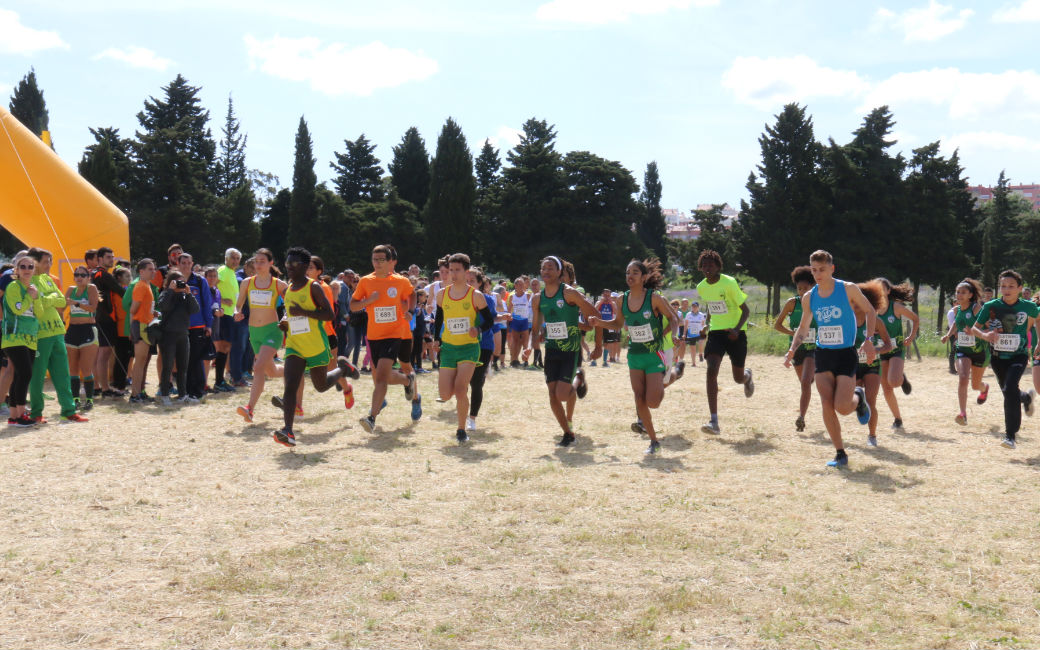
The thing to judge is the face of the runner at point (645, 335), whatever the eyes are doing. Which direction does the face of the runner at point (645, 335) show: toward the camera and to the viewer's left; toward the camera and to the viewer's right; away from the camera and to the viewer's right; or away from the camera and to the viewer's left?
toward the camera and to the viewer's left

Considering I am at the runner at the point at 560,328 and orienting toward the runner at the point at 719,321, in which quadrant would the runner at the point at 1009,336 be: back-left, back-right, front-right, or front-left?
front-right

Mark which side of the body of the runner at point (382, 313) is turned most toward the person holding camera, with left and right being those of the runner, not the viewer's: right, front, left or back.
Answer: right

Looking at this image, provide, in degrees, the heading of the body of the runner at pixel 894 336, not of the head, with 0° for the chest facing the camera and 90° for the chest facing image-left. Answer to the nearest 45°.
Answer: approximately 45°

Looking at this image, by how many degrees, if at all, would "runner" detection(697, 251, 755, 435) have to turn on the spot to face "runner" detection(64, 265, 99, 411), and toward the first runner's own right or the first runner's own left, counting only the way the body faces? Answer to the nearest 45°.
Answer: approximately 45° to the first runner's own right

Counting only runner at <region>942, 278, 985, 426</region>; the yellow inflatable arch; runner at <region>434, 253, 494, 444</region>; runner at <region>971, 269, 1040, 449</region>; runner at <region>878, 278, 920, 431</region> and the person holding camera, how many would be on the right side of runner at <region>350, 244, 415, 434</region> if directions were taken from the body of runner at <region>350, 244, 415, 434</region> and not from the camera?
2

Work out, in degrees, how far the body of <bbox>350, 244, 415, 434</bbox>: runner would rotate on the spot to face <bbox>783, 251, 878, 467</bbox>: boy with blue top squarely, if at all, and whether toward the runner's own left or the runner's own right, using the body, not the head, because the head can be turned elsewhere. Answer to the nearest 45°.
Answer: approximately 90° to the runner's own left

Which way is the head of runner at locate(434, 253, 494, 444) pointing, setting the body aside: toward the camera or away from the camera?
toward the camera

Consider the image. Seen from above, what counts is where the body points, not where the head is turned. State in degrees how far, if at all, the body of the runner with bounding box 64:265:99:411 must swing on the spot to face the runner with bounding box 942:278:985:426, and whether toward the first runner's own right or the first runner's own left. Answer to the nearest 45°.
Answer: approximately 45° to the first runner's own left

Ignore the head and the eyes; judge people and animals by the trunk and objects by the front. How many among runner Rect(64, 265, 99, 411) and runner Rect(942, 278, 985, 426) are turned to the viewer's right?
0

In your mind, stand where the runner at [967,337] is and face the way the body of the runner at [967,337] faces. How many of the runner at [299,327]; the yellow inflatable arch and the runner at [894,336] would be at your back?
0

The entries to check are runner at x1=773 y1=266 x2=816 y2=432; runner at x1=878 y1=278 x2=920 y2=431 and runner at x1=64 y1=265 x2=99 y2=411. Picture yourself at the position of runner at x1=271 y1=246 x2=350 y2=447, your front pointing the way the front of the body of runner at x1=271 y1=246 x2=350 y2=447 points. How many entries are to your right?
1

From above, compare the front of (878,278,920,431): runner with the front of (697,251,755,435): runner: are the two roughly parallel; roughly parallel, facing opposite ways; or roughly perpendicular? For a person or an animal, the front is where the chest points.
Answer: roughly parallel

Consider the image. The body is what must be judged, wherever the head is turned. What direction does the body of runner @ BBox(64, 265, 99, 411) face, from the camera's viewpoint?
toward the camera

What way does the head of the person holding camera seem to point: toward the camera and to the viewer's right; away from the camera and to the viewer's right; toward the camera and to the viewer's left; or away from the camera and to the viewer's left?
toward the camera and to the viewer's right

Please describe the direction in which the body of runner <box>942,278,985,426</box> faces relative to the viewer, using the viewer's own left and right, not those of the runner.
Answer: facing the viewer and to the left of the viewer

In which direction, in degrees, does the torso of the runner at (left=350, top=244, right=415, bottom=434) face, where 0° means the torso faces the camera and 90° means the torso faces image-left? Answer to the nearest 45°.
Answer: approximately 45°
